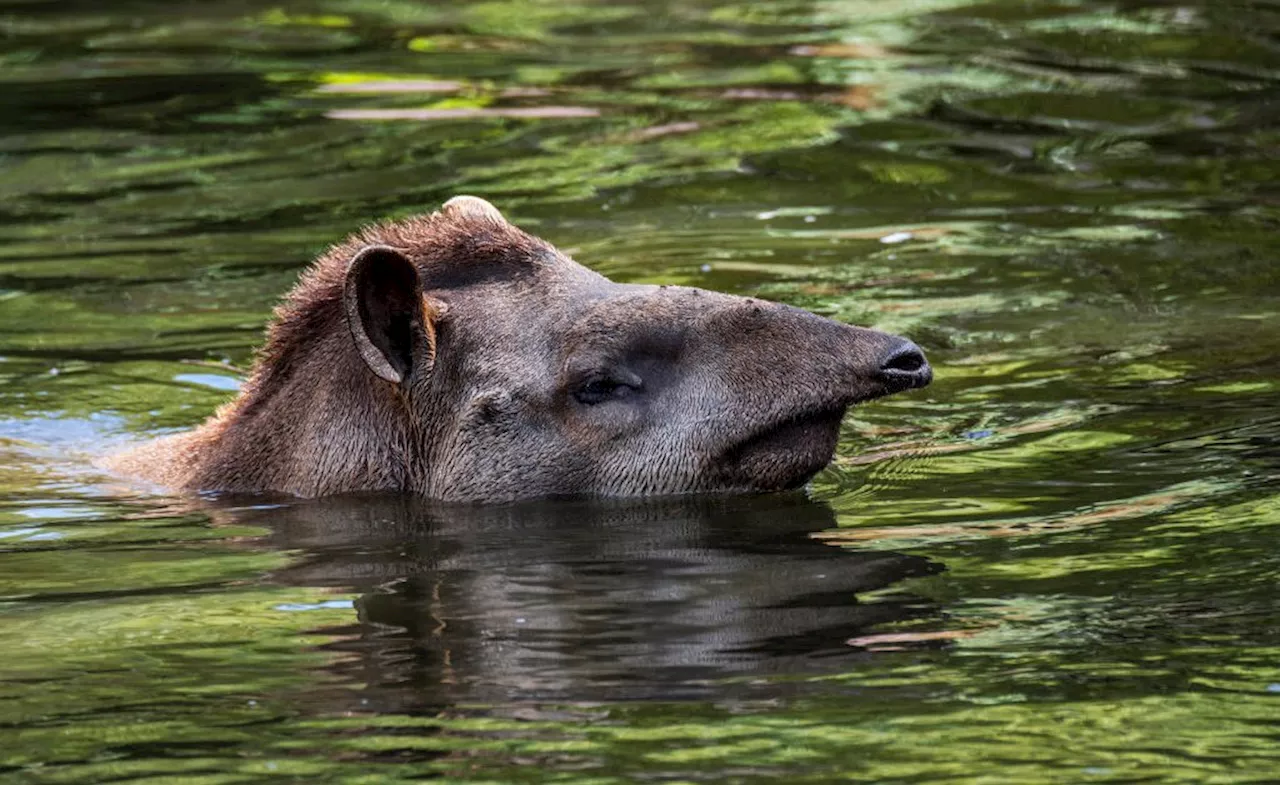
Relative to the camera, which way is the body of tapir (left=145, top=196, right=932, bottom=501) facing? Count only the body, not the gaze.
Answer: to the viewer's right
